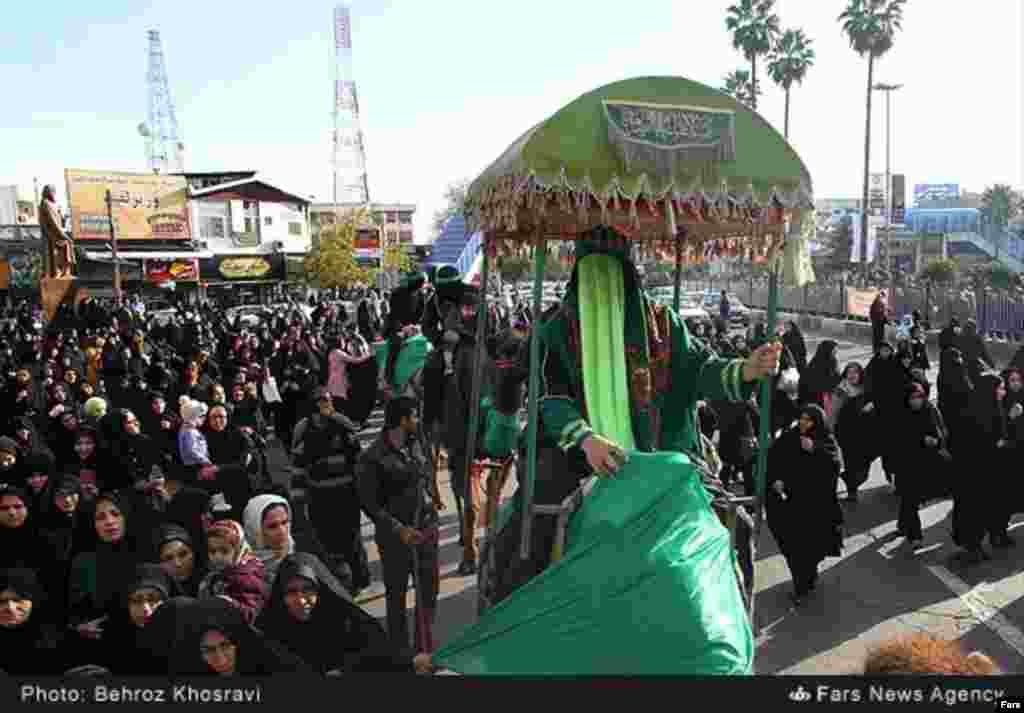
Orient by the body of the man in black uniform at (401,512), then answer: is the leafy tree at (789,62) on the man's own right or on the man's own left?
on the man's own left

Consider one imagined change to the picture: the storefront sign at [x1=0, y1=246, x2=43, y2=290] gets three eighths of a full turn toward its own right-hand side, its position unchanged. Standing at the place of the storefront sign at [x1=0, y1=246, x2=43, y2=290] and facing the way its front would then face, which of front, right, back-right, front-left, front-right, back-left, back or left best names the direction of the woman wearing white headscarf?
back-left

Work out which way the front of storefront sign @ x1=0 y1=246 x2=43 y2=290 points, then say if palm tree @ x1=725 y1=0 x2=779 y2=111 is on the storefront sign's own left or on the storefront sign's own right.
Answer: on the storefront sign's own left

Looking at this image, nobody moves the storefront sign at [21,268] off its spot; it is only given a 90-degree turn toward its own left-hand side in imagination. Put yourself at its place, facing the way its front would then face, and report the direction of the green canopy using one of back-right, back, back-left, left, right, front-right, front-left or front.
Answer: right

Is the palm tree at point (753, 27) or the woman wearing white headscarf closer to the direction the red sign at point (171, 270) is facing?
the woman wearing white headscarf

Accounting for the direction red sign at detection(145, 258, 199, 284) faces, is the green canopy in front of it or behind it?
in front

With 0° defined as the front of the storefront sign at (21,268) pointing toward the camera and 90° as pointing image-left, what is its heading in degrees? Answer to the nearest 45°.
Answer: approximately 0°

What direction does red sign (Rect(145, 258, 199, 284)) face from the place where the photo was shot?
facing the viewer

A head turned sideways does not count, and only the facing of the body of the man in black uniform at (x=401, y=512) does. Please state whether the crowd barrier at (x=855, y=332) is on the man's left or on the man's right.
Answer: on the man's left

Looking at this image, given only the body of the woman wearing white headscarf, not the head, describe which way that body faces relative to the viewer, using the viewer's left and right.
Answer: facing the viewer and to the right of the viewer

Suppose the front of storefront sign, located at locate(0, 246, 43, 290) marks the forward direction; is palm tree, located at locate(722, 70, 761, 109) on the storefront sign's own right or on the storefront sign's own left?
on the storefront sign's own left

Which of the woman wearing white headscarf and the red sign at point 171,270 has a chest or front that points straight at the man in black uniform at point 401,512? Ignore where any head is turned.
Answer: the red sign

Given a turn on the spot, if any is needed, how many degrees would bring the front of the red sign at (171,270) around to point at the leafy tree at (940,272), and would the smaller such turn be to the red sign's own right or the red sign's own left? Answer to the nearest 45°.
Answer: approximately 45° to the red sign's own left

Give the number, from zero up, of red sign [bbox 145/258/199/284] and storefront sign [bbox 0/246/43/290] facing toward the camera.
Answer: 2

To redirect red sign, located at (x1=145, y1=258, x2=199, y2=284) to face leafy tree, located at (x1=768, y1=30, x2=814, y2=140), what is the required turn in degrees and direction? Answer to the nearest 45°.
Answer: approximately 90° to its left
